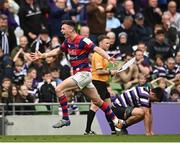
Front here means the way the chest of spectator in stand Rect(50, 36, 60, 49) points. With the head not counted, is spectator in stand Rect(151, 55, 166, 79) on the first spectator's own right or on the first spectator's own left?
on the first spectator's own left

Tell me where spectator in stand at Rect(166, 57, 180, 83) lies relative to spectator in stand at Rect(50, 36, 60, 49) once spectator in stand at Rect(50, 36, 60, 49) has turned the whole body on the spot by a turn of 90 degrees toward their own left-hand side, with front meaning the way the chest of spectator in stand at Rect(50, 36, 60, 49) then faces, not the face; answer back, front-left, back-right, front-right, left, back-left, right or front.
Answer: front

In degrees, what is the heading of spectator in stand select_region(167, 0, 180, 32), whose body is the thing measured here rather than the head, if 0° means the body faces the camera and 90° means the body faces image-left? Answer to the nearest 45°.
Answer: approximately 45°

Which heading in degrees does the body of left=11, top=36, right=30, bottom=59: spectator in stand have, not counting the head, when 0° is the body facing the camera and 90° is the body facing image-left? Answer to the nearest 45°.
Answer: approximately 0°
